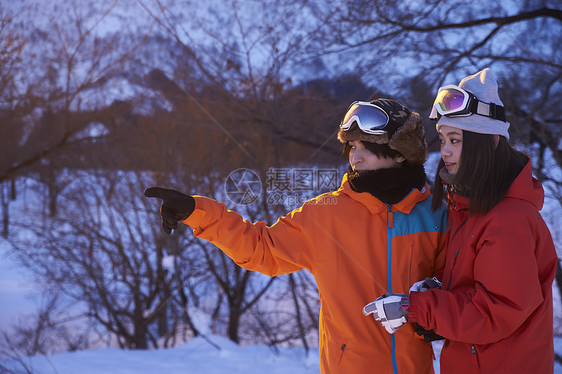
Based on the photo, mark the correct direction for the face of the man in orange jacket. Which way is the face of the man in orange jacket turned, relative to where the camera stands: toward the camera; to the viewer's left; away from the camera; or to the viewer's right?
to the viewer's left

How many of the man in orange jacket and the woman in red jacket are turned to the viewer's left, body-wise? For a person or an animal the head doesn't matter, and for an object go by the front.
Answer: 1

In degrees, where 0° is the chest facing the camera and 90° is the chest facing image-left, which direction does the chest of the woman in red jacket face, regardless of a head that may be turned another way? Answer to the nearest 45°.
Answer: approximately 90°

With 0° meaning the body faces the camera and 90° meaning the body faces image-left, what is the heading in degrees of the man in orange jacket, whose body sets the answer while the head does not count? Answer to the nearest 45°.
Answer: approximately 0°
